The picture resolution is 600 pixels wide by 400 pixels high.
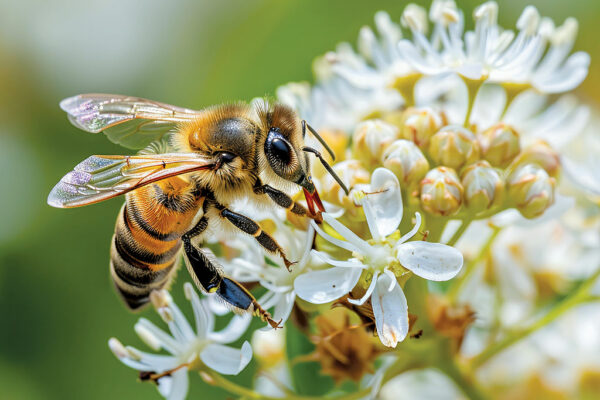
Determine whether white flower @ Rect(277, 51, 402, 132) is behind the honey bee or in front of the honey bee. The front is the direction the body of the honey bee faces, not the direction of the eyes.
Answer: in front

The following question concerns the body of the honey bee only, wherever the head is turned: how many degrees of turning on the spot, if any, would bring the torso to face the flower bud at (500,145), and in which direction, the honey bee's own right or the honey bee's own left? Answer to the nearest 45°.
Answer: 0° — it already faces it

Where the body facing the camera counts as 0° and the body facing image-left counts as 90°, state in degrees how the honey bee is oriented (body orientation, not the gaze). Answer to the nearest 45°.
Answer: approximately 270°

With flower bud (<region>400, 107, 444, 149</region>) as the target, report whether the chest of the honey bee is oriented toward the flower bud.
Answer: yes

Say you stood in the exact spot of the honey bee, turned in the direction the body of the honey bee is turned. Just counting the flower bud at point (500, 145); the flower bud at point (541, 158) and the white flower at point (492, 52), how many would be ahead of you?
3

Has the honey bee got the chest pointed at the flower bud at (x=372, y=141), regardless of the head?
yes
